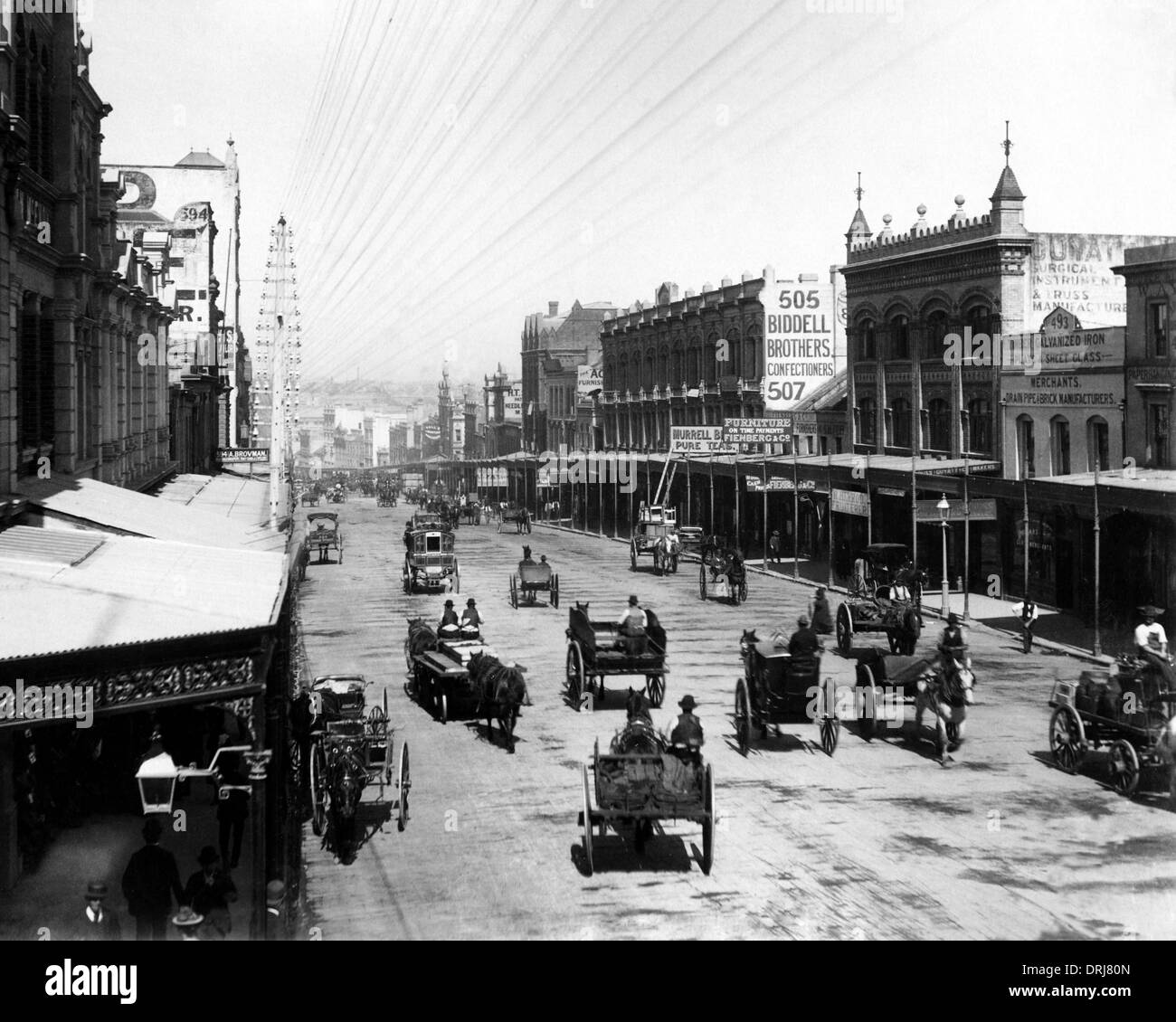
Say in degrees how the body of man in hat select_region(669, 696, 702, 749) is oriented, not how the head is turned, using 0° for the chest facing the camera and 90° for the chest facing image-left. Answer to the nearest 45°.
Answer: approximately 180°

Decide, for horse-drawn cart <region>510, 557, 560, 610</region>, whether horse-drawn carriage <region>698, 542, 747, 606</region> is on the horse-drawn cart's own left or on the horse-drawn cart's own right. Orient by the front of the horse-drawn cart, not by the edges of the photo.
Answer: on the horse-drawn cart's own right

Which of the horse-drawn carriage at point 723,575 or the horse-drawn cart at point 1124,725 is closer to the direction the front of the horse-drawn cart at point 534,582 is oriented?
the horse-drawn carriage

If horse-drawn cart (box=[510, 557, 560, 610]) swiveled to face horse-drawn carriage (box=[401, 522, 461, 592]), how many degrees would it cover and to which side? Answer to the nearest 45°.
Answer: approximately 45° to its left

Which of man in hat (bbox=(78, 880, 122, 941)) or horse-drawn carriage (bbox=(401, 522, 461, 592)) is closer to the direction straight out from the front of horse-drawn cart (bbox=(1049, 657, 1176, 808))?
the man in hat

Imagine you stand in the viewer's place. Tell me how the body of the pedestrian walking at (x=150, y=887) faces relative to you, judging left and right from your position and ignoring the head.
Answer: facing away from the viewer

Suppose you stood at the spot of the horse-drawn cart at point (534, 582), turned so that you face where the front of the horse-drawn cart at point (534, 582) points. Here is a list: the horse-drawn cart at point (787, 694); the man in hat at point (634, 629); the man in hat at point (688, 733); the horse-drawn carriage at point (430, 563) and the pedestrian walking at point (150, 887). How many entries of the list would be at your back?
4

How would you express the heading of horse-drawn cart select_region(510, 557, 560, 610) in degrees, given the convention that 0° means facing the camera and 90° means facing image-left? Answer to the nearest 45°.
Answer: approximately 180°

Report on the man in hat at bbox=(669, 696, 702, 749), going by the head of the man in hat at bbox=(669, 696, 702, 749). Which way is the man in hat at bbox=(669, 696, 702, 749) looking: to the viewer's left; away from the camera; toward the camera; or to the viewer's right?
away from the camera

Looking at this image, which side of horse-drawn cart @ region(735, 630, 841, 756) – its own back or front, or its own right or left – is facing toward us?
back

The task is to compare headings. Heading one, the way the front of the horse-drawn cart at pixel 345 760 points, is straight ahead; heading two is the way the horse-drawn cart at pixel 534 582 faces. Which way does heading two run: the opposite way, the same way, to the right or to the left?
the opposite way

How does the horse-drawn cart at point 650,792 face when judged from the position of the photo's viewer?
facing away from the viewer

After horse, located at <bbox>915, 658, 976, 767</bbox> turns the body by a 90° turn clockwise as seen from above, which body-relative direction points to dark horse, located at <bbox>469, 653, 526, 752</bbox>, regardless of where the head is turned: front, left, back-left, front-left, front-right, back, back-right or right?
front-right
